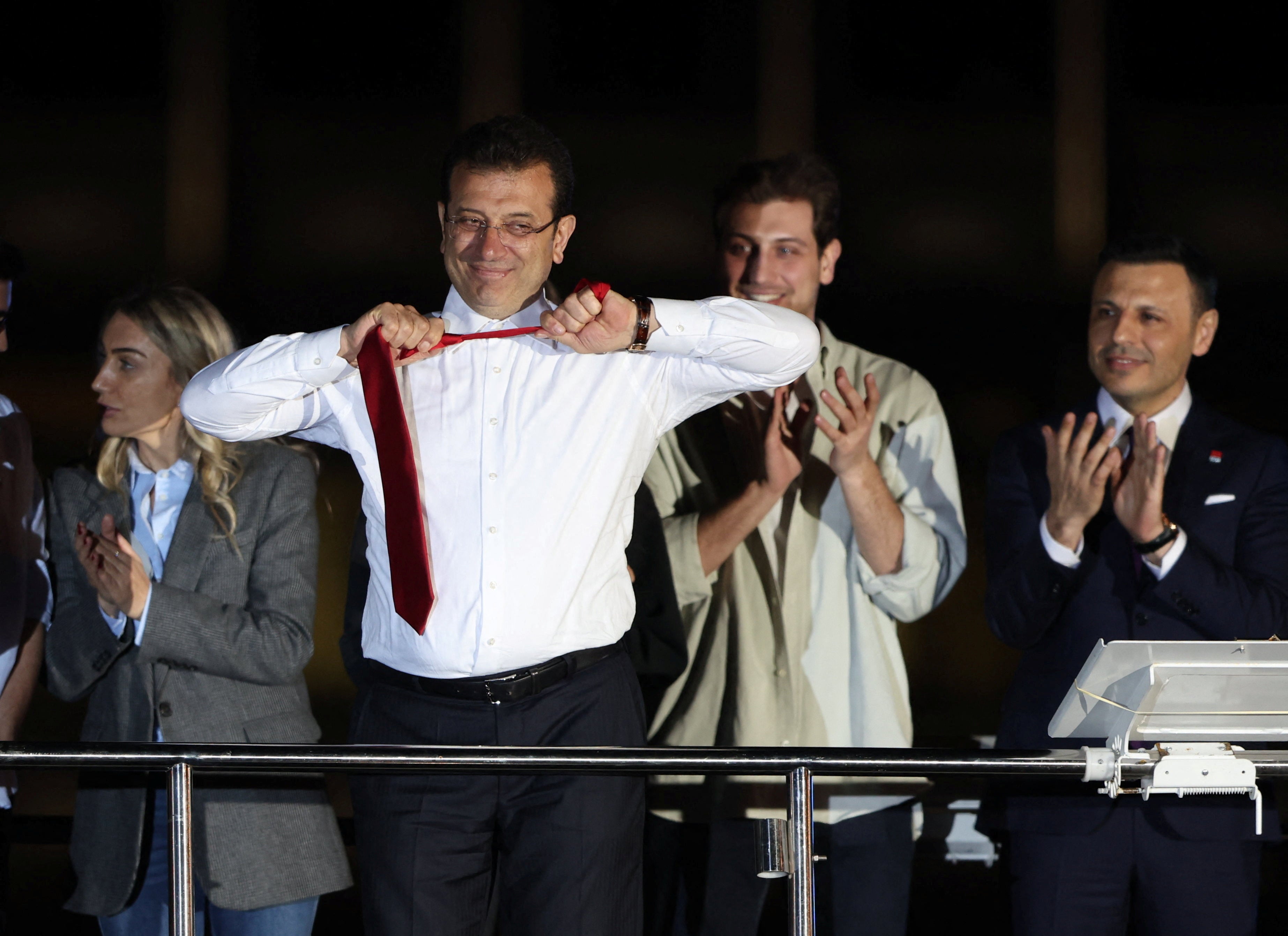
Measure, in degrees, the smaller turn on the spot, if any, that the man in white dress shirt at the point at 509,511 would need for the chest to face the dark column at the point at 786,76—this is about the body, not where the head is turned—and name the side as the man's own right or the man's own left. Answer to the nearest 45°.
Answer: approximately 135° to the man's own left

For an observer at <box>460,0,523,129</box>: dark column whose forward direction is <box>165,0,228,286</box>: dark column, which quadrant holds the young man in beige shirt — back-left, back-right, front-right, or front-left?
back-left

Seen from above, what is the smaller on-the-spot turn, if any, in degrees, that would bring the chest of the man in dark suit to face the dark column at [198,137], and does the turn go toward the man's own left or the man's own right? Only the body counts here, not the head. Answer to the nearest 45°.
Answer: approximately 90° to the man's own right

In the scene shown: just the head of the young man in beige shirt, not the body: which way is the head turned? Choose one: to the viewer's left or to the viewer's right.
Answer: to the viewer's left

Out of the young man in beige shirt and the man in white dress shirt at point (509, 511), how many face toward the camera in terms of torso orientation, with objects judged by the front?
2

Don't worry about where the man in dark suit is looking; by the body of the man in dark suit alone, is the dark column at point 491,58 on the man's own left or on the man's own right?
on the man's own right

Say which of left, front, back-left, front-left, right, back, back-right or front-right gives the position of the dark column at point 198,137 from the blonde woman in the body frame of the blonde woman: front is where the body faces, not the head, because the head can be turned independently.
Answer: back-right
